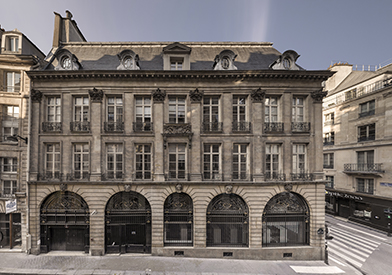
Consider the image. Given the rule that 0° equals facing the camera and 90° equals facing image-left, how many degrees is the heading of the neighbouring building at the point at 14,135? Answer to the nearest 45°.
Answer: approximately 0°

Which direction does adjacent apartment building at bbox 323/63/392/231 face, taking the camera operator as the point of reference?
facing the viewer and to the left of the viewer

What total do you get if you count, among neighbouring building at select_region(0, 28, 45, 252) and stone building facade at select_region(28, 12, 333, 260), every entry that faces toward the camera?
2

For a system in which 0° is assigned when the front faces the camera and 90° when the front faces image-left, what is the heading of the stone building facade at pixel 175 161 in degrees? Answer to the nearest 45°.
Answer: approximately 0°

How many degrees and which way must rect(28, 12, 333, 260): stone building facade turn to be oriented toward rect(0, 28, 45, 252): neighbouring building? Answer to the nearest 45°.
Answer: approximately 90° to its right

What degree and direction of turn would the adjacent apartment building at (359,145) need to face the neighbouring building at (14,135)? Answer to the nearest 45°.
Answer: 0° — it already faces it
